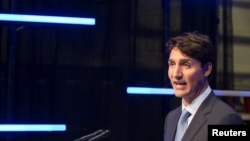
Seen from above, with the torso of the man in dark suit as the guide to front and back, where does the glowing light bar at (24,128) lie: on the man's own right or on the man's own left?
on the man's own right

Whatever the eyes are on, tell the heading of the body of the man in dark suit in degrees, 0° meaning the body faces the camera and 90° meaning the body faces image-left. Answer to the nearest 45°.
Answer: approximately 45°

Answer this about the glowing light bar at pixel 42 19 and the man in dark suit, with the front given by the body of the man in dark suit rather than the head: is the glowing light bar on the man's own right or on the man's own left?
on the man's own right
